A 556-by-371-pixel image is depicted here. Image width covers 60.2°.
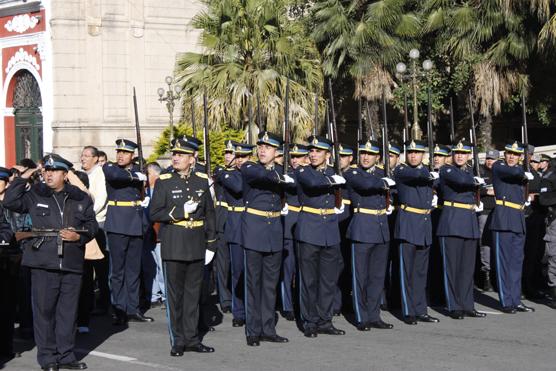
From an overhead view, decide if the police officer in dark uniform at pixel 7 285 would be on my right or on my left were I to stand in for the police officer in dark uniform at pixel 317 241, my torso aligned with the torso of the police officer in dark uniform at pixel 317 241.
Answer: on my right

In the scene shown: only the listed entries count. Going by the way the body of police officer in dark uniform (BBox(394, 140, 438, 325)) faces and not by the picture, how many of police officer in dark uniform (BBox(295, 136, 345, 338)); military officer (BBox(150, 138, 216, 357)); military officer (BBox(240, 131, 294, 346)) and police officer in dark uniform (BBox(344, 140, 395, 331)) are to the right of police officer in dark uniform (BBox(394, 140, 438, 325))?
4

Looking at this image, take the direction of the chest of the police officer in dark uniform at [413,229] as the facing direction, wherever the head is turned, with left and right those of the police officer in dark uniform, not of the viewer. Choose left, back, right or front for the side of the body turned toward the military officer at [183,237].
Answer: right

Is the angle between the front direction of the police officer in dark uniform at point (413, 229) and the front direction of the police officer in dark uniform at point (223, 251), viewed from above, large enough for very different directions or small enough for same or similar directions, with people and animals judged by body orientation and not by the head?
same or similar directions

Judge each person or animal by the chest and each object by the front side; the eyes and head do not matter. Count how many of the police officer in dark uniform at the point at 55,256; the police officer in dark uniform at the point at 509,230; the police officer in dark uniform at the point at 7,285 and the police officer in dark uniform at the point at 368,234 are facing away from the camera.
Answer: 0

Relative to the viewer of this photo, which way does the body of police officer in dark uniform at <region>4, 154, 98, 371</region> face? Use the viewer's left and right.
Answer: facing the viewer

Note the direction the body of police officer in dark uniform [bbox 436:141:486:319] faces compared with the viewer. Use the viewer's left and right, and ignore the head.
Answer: facing the viewer and to the right of the viewer

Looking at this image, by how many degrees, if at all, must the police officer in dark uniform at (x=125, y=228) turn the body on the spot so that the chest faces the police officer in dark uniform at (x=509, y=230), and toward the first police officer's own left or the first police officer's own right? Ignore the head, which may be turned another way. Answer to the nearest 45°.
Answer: approximately 45° to the first police officer's own left

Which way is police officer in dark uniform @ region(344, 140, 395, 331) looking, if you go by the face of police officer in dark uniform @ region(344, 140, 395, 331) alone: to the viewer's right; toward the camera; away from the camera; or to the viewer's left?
toward the camera

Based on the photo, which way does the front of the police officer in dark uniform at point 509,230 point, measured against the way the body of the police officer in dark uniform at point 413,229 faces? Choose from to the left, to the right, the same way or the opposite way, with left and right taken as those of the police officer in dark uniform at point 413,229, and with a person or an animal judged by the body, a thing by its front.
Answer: the same way

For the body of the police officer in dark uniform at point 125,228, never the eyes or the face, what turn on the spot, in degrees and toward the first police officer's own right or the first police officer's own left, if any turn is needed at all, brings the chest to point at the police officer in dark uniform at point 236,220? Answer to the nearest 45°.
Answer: approximately 45° to the first police officer's own left

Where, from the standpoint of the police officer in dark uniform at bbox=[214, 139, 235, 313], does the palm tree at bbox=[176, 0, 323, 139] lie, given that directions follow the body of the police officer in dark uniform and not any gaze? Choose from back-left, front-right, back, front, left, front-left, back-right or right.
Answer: back-left

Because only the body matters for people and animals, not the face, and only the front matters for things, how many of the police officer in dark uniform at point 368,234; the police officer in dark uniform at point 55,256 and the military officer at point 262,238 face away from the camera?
0

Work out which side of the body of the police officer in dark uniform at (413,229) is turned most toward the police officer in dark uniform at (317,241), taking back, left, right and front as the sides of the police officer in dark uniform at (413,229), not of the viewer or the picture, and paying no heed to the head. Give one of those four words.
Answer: right

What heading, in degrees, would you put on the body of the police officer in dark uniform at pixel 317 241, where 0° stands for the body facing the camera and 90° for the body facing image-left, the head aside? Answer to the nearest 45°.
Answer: approximately 315°

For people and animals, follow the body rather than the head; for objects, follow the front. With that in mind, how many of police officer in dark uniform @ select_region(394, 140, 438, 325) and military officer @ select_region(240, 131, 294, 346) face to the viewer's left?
0
